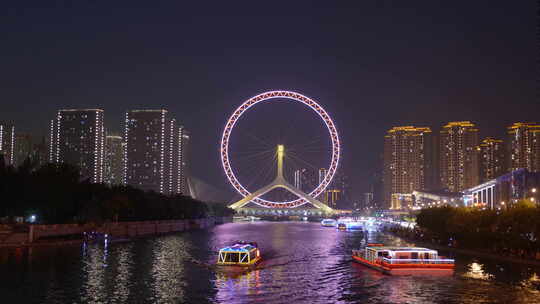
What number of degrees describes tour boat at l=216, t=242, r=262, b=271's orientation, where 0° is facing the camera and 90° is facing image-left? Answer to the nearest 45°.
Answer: approximately 45°

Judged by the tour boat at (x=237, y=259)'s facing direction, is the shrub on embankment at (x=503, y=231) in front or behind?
behind

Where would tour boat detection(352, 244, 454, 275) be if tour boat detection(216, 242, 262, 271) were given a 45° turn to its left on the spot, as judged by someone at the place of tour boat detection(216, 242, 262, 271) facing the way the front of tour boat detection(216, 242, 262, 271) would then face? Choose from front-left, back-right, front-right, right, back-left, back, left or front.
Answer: left
